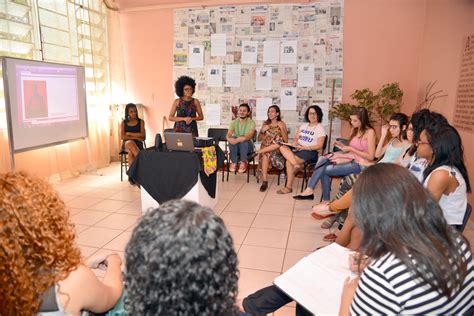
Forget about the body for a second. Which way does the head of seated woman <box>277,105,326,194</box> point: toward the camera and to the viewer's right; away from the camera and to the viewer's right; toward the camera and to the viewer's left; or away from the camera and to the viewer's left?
toward the camera and to the viewer's left

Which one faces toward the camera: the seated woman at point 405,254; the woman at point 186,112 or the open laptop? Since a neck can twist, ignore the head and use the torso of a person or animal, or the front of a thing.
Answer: the woman at point 186,112

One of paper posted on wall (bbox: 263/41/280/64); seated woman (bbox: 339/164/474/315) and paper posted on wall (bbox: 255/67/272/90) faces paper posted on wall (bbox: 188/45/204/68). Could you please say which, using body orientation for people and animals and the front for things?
the seated woman

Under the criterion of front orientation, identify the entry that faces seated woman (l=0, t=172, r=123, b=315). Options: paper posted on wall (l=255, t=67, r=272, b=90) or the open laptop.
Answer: the paper posted on wall

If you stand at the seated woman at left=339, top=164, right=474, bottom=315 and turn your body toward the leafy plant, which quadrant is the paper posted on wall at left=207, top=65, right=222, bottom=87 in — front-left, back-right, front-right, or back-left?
front-left

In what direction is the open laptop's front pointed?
away from the camera

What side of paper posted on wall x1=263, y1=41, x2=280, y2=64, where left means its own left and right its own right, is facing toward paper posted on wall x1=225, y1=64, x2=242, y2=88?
right

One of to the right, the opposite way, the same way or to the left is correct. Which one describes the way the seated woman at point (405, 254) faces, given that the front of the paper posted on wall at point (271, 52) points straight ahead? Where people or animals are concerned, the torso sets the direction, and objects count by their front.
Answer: the opposite way

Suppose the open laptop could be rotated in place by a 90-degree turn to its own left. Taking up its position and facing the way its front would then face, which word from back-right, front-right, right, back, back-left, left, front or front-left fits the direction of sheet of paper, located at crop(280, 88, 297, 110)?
back-right

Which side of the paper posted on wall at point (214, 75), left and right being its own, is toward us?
front

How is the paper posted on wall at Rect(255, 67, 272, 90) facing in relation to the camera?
toward the camera

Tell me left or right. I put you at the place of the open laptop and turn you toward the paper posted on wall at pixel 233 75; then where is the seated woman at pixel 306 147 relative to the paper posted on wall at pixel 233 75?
right

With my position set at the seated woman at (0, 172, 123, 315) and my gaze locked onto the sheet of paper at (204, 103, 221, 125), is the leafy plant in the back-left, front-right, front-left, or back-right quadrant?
front-right

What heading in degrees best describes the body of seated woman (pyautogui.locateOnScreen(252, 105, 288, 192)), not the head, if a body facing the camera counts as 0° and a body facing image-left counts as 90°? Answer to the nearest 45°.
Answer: approximately 45°

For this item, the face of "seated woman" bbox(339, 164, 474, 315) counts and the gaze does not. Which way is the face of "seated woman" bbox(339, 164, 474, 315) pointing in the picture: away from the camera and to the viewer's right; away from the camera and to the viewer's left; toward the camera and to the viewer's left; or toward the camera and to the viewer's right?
away from the camera and to the viewer's left

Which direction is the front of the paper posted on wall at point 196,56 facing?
toward the camera

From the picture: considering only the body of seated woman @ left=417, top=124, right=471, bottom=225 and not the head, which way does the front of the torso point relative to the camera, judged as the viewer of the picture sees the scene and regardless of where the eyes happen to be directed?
to the viewer's left

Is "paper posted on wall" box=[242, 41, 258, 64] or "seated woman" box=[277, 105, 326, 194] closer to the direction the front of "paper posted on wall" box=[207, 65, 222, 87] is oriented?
the seated woman

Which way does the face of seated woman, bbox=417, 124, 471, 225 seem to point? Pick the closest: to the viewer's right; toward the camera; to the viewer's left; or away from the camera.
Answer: to the viewer's left

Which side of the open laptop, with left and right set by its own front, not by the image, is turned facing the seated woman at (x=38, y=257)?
back
